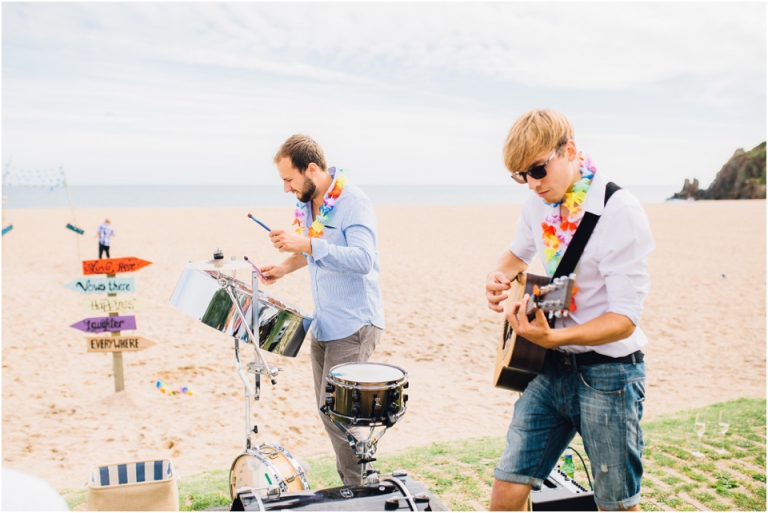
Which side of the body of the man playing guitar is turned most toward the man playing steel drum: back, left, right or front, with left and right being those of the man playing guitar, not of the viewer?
right

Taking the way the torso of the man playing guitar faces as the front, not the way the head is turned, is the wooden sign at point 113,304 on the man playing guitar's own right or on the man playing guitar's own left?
on the man playing guitar's own right

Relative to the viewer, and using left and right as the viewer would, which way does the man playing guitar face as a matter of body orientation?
facing the viewer and to the left of the viewer

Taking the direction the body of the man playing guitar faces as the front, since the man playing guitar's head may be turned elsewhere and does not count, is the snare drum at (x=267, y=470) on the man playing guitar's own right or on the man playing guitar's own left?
on the man playing guitar's own right

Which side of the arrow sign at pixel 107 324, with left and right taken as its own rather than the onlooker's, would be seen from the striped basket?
front

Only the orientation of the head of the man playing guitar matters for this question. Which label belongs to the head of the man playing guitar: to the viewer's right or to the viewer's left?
to the viewer's left

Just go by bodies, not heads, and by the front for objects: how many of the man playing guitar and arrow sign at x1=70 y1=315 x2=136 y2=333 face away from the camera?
0

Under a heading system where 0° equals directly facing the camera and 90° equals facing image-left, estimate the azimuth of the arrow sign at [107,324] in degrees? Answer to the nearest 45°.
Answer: approximately 0°

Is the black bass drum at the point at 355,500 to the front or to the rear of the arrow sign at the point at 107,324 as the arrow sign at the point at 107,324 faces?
to the front
